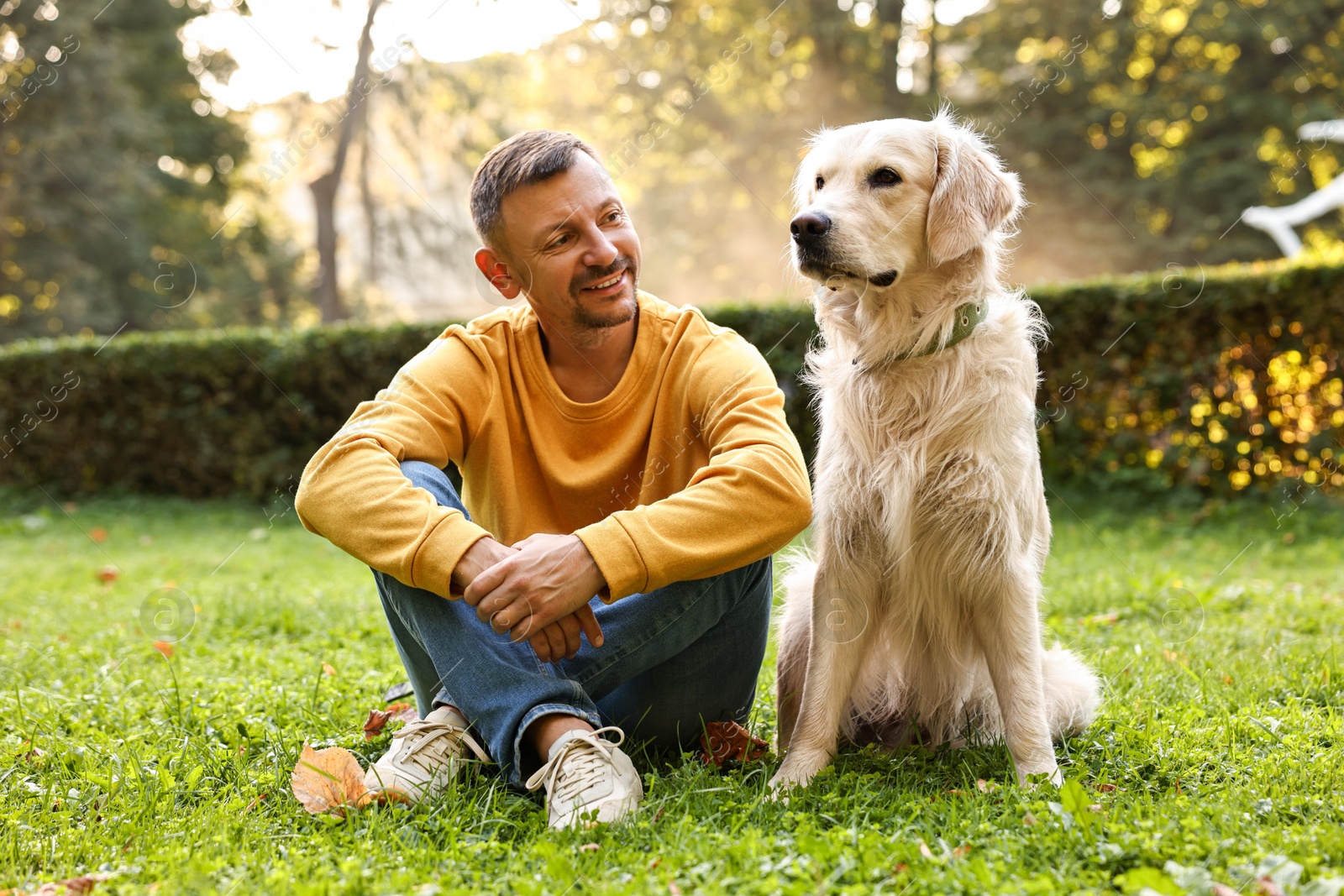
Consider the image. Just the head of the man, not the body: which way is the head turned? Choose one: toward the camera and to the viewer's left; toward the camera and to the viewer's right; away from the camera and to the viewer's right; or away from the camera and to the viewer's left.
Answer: toward the camera and to the viewer's right

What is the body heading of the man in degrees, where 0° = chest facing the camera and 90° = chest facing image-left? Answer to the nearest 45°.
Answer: approximately 0°

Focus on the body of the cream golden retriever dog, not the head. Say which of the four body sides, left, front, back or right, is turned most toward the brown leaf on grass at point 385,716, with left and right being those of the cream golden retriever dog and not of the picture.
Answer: right

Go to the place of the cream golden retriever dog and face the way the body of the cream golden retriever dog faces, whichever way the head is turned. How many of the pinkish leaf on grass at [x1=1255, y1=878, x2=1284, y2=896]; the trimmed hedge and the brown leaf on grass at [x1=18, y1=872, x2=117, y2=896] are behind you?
1

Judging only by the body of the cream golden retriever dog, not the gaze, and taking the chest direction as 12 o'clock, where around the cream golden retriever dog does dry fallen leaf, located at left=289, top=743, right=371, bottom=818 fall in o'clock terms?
The dry fallen leaf is roughly at 2 o'clock from the cream golden retriever dog.

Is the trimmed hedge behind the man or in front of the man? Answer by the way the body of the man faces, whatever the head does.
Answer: behind

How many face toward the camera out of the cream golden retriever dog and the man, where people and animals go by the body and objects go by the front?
2

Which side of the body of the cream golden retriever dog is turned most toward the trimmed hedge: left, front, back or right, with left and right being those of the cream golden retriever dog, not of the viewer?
back
